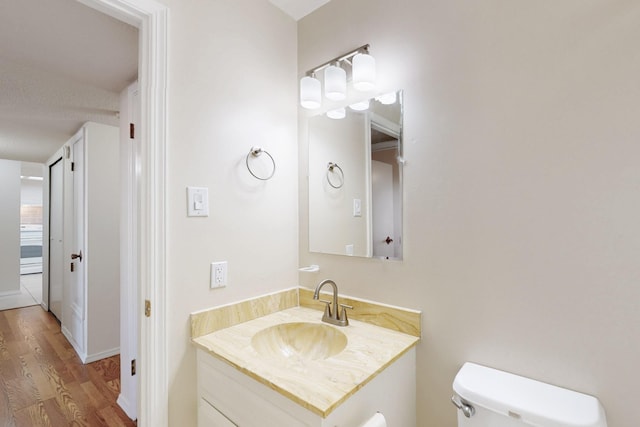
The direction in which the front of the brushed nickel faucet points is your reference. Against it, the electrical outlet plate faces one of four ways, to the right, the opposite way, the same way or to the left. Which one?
to the left

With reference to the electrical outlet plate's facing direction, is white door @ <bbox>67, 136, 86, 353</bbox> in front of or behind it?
behind

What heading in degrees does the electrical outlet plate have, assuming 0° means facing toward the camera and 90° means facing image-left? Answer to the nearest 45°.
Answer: approximately 315°

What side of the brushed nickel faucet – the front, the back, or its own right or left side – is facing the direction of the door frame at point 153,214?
front

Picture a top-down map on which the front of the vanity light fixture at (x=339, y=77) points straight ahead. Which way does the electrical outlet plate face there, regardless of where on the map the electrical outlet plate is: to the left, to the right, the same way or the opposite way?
to the left

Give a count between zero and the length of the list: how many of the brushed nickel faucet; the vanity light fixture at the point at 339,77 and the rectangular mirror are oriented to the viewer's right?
0

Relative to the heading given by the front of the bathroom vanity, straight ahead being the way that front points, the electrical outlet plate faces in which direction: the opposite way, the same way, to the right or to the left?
to the left

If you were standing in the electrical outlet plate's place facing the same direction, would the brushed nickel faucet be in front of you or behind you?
in front

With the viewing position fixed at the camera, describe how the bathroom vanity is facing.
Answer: facing the viewer and to the left of the viewer

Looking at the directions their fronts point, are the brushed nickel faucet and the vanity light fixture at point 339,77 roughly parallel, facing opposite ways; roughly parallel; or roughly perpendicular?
roughly parallel

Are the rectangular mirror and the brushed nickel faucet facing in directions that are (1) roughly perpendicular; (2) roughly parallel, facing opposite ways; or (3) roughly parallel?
roughly parallel

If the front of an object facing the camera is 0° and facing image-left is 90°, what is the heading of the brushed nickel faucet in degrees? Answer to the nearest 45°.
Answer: approximately 45°

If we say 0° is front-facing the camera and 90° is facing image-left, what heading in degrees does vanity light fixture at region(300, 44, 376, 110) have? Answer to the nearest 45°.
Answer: approximately 45°

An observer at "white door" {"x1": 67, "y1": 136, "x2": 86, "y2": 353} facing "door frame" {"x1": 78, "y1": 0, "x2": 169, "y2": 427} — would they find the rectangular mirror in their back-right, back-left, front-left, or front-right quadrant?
front-left
